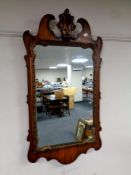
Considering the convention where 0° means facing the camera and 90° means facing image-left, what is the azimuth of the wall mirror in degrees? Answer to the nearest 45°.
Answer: approximately 315°
